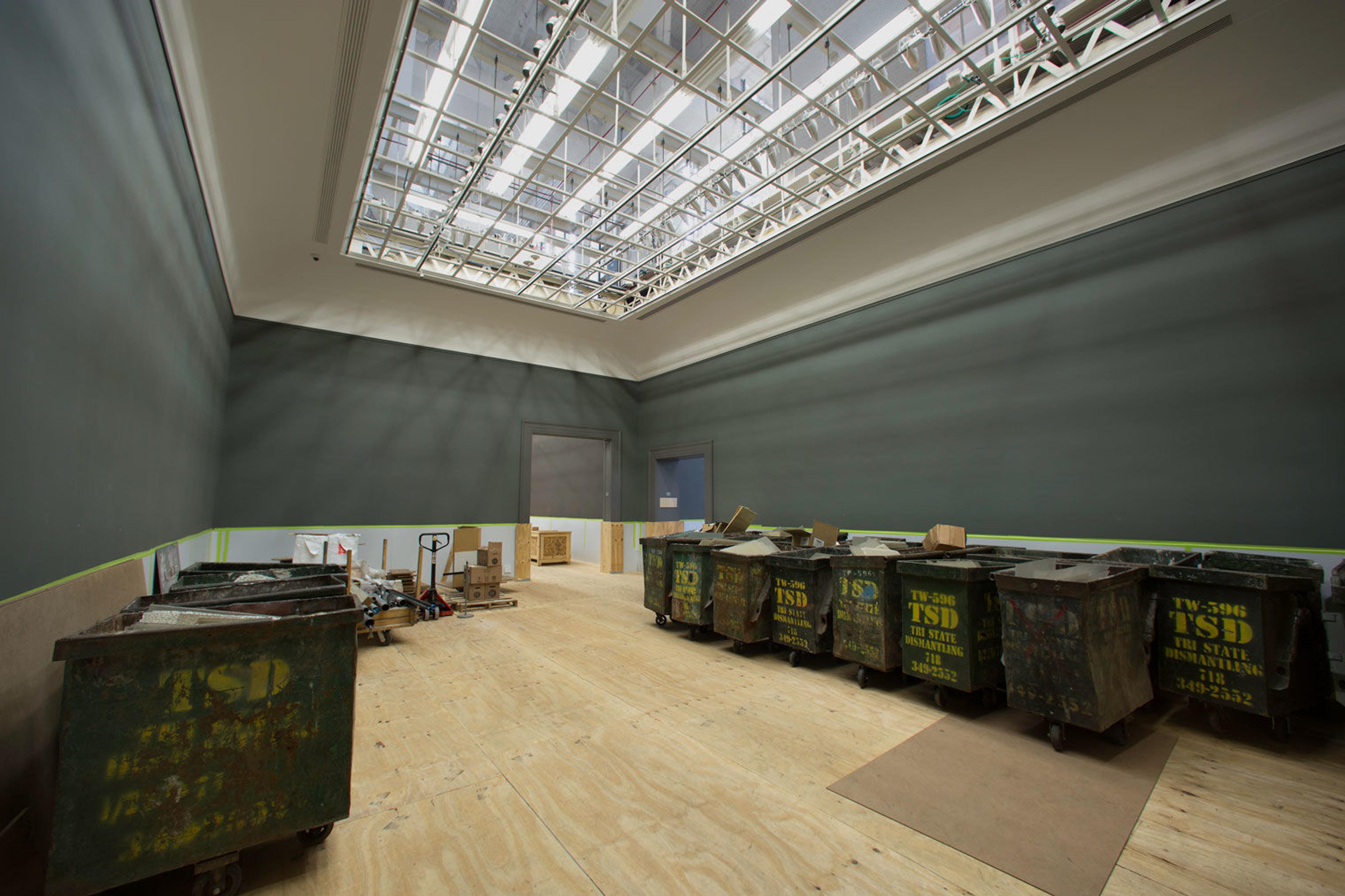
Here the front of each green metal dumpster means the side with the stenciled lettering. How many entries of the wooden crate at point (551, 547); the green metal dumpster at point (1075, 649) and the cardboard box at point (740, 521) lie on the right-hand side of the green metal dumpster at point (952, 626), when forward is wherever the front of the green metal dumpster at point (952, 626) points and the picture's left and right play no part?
2

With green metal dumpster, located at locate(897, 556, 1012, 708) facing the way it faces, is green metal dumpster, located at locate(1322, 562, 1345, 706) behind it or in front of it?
behind

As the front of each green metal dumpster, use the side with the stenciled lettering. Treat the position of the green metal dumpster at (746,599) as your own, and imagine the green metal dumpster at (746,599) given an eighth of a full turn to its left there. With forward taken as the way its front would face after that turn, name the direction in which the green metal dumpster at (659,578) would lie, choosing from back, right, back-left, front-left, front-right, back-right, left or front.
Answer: back-right

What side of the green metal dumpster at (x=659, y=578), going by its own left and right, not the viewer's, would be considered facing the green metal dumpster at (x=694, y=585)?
left

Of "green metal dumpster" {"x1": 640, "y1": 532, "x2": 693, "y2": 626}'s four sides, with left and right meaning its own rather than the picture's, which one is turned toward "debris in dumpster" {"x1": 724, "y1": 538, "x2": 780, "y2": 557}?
left

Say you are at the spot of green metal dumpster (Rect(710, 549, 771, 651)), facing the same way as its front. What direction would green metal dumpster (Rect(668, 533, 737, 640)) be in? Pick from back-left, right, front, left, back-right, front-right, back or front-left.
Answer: right

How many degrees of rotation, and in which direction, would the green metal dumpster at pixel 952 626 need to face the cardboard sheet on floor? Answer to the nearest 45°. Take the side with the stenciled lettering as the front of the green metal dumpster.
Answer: approximately 45° to its left

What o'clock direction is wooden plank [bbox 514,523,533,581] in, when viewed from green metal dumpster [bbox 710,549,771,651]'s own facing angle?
The wooden plank is roughly at 3 o'clock from the green metal dumpster.

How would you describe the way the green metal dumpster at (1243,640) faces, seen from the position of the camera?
facing the viewer and to the left of the viewer

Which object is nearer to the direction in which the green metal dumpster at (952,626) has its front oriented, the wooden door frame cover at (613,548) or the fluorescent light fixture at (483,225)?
the fluorescent light fixture

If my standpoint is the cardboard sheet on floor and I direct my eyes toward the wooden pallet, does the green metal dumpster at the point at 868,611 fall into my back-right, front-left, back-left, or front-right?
front-right

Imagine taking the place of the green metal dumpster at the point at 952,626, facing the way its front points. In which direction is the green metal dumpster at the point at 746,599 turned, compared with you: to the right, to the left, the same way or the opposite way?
the same way

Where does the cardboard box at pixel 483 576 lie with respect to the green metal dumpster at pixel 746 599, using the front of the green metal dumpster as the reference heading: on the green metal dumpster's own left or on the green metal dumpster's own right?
on the green metal dumpster's own right
